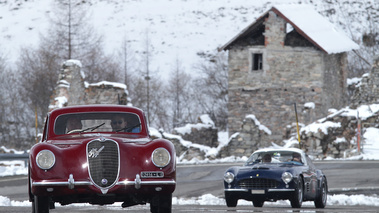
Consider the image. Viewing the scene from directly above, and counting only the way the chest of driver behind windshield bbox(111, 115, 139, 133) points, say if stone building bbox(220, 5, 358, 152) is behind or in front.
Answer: behind

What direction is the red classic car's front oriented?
toward the camera

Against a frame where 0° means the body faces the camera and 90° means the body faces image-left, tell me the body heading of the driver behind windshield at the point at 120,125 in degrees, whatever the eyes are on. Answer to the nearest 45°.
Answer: approximately 0°

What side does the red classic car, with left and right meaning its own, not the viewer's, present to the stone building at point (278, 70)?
back

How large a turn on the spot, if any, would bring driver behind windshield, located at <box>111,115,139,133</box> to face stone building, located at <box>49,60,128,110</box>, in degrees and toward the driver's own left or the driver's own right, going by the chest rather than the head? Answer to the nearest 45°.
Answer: approximately 180°

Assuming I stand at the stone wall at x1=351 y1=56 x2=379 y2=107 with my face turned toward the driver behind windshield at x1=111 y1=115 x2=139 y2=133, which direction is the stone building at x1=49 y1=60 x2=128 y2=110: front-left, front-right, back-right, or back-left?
front-right

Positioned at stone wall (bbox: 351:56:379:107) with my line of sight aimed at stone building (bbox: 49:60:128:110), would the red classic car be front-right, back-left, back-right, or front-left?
front-left

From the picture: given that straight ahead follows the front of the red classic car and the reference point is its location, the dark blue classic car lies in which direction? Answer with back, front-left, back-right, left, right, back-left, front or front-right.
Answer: back-left

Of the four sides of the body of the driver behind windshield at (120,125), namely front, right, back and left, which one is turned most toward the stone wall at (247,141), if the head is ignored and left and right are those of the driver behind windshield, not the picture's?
back

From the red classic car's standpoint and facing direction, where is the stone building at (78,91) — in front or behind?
behind
